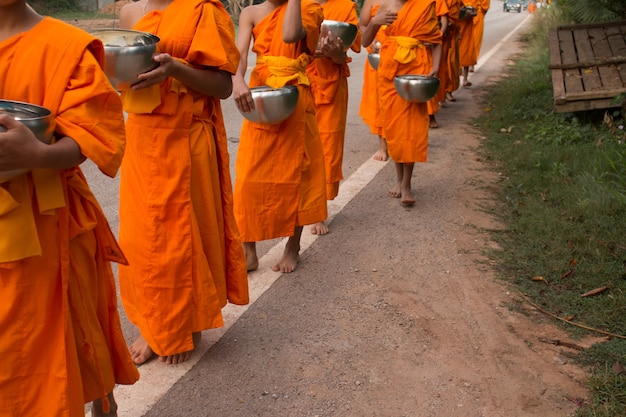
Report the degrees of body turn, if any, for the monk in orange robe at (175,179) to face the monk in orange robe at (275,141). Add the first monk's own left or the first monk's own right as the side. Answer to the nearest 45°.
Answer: approximately 180°

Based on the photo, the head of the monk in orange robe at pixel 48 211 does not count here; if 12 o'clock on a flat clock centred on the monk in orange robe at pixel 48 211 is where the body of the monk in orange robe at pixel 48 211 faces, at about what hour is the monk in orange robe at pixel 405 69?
the monk in orange robe at pixel 405 69 is roughly at 6 o'clock from the monk in orange robe at pixel 48 211.

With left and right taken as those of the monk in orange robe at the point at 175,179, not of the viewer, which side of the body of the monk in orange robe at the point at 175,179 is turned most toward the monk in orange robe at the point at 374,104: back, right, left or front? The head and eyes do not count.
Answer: back

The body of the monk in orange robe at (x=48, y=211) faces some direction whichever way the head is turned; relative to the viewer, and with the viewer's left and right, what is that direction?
facing the viewer and to the left of the viewer

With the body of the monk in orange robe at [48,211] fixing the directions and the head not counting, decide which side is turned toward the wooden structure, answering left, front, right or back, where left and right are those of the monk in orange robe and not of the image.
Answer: back

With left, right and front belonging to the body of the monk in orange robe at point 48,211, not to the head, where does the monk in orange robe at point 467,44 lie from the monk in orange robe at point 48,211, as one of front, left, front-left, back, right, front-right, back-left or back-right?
back

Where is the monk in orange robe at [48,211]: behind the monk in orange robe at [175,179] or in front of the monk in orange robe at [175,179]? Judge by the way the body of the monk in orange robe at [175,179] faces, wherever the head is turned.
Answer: in front

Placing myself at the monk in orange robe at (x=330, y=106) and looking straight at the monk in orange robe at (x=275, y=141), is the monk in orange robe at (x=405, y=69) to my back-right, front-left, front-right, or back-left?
back-left

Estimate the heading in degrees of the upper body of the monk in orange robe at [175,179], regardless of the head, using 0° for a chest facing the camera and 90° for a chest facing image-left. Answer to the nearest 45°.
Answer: approximately 45°

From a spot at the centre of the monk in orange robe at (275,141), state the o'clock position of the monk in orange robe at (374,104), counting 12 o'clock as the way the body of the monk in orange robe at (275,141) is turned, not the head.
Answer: the monk in orange robe at (374,104) is roughly at 5 o'clock from the monk in orange robe at (275,141).

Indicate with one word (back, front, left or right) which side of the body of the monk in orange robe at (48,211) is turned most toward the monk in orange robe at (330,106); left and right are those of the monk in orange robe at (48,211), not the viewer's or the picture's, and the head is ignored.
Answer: back

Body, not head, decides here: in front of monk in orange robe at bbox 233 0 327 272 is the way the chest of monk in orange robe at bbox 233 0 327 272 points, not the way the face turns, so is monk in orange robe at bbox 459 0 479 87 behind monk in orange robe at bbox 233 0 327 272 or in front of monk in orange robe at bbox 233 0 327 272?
behind
